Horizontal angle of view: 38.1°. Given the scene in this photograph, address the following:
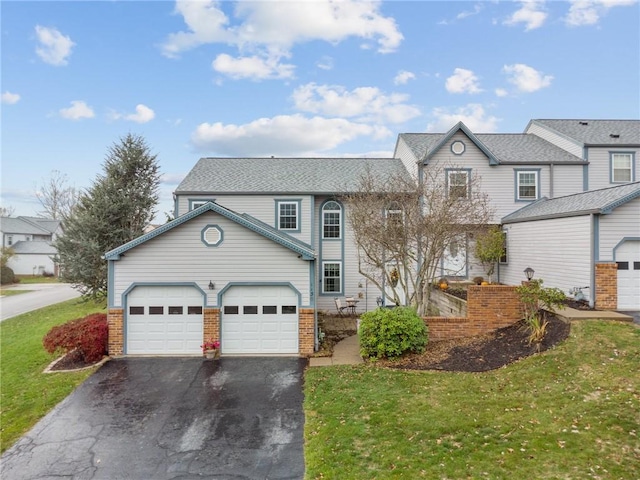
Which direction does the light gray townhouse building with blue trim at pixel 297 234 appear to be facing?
toward the camera

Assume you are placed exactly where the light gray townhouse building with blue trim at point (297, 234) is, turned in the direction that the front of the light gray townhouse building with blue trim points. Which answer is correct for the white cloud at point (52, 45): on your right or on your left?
on your right

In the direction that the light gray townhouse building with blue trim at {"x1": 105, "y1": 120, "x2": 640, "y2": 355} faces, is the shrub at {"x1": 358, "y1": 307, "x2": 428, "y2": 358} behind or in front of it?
in front

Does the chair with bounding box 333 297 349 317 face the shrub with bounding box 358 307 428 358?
no
